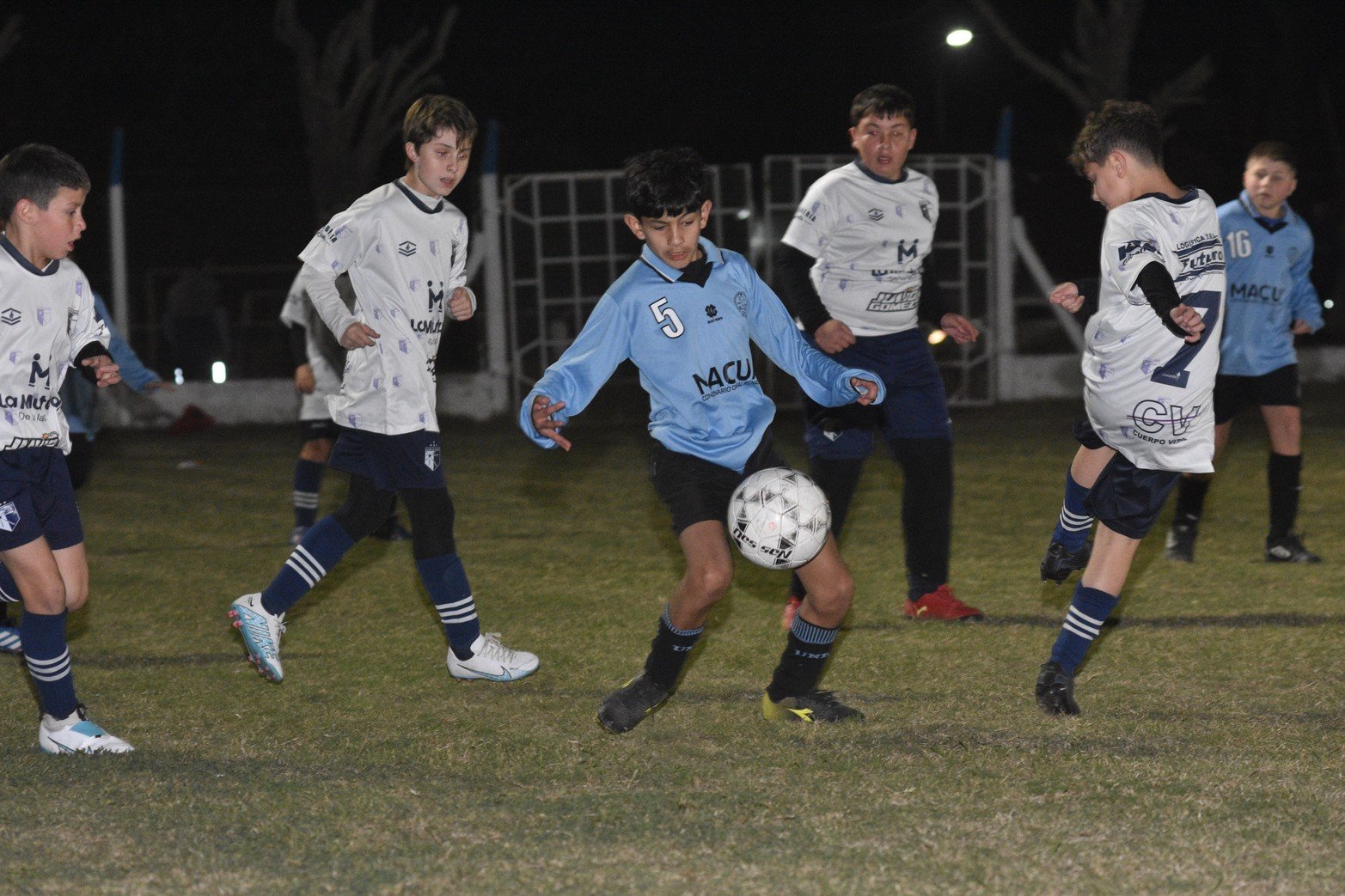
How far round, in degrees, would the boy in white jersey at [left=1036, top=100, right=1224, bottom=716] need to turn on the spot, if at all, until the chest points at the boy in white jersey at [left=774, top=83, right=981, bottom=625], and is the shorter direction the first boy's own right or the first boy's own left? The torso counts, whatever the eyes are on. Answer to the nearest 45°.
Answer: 0° — they already face them

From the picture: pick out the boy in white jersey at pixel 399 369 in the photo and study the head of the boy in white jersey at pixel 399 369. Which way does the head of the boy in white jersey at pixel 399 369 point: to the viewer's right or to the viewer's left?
to the viewer's right

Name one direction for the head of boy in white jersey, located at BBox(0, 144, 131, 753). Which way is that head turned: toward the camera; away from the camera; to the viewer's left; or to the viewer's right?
to the viewer's right

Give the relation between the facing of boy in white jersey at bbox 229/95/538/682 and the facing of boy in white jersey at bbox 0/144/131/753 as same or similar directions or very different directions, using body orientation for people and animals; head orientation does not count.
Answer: same or similar directions

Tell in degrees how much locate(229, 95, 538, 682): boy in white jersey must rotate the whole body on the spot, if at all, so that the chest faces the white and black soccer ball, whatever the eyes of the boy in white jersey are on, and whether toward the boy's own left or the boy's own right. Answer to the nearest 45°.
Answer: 0° — they already face it

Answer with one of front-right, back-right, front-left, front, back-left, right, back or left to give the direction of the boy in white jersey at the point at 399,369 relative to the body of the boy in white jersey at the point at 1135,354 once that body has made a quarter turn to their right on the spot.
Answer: back-left

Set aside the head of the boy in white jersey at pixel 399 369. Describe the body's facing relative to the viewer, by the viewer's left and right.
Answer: facing the viewer and to the right of the viewer

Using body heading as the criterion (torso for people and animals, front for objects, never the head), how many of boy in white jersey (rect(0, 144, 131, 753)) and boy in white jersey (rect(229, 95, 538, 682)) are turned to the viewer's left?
0

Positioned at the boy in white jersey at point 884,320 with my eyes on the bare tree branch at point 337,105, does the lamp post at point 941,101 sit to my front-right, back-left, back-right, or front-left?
front-right

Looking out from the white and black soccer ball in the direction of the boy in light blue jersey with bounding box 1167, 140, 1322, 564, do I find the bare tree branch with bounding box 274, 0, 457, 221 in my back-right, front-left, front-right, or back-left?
front-left

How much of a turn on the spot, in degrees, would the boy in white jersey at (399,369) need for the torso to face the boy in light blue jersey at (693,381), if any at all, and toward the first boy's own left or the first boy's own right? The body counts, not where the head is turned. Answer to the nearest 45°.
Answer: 0° — they already face them

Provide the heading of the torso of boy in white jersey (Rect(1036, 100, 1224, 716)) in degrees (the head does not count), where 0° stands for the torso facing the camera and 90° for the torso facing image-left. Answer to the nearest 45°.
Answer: approximately 135°

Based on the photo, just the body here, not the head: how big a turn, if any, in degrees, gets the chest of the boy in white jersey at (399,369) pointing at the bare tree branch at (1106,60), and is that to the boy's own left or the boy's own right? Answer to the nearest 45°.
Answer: approximately 90° to the boy's own left

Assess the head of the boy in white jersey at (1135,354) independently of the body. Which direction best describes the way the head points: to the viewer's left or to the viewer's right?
to the viewer's left

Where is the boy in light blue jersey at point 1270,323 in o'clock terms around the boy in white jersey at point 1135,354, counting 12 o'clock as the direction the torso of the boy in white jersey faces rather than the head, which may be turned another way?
The boy in light blue jersey is roughly at 2 o'clock from the boy in white jersey.
